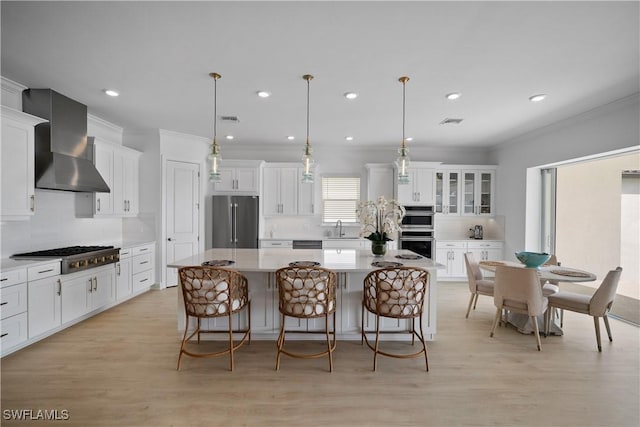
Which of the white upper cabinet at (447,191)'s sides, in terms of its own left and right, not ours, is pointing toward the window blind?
right

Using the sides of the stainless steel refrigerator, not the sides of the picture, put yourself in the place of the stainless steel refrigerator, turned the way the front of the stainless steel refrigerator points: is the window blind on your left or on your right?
on your left

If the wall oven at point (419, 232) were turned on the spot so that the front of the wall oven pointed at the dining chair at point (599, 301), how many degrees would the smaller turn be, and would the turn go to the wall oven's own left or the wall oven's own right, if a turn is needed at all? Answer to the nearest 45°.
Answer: approximately 45° to the wall oven's own left

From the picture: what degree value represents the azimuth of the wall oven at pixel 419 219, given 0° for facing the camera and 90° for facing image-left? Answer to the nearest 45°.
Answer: approximately 0°

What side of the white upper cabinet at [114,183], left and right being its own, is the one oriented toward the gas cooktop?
right

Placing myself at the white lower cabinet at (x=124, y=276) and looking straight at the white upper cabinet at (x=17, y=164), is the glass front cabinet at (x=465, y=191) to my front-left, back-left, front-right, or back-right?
back-left

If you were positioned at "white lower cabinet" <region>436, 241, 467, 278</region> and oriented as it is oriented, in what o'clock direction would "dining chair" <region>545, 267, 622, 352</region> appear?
The dining chair is roughly at 11 o'clock from the white lower cabinet.

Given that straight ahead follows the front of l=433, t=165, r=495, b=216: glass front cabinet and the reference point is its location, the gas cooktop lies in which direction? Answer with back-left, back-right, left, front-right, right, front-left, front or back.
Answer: front-right
